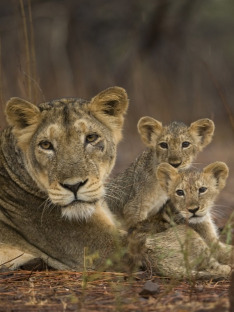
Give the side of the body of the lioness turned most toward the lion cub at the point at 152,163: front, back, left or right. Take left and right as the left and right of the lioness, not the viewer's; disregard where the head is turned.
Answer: front

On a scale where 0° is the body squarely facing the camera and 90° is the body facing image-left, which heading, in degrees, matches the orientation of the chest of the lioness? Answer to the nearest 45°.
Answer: approximately 315°

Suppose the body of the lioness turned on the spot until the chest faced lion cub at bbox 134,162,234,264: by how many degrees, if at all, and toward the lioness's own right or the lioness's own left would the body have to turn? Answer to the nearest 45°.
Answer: approximately 45° to the lioness's own left
